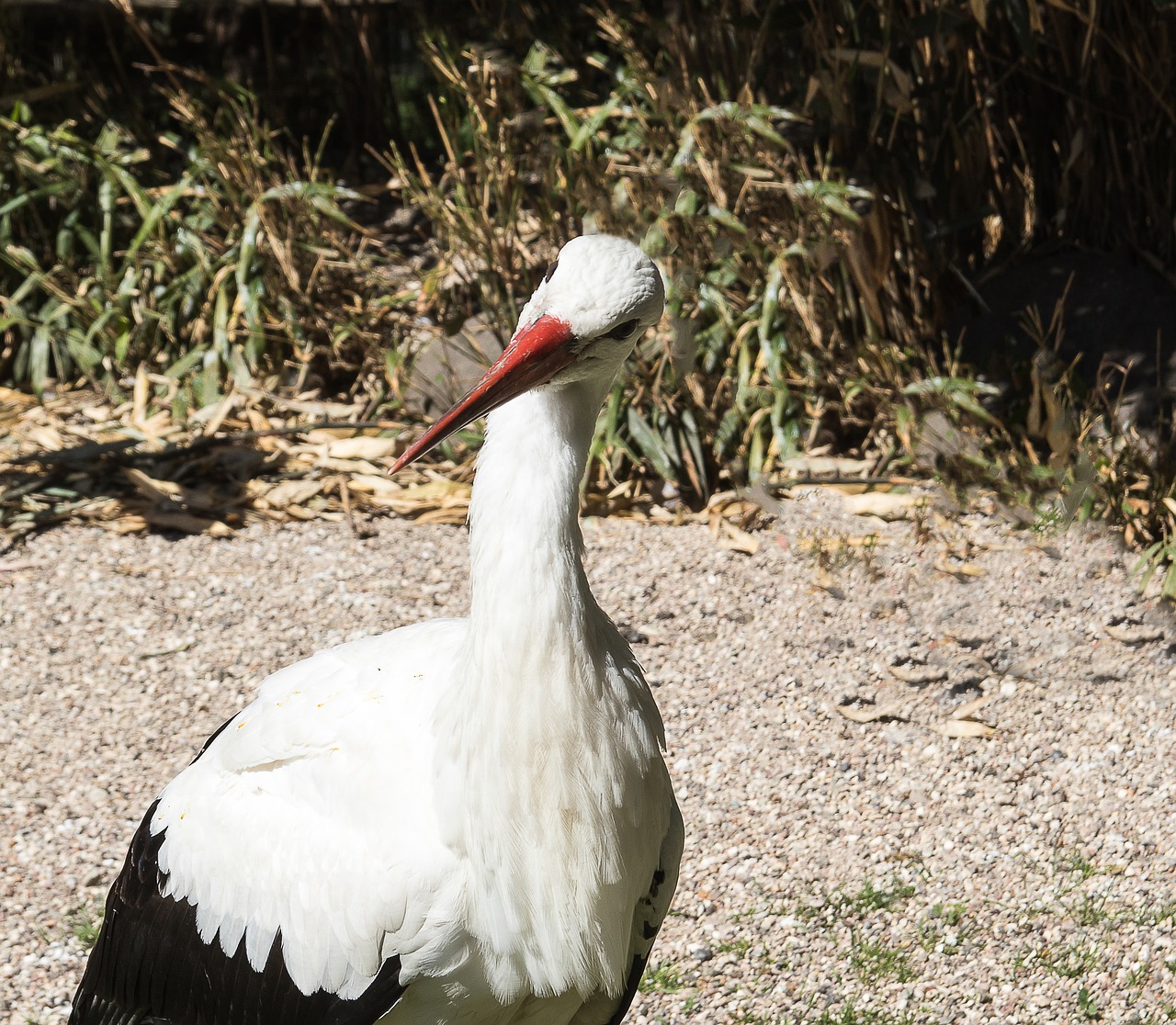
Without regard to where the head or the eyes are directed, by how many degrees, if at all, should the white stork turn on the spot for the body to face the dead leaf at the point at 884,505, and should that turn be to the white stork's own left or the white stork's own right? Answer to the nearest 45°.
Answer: approximately 90° to the white stork's own left

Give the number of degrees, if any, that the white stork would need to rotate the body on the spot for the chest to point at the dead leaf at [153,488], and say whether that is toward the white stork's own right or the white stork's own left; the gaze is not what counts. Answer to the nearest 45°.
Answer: approximately 135° to the white stork's own left

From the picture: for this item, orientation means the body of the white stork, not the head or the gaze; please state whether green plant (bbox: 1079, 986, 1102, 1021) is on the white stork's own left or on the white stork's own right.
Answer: on the white stork's own left

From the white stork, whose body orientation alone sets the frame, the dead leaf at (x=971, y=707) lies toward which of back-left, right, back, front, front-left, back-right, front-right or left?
left

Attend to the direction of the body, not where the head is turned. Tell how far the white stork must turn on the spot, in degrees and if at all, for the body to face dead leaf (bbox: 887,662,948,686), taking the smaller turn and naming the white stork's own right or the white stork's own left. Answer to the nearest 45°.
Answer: approximately 90° to the white stork's own left

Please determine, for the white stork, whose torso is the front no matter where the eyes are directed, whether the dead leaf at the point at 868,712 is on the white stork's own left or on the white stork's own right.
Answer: on the white stork's own left

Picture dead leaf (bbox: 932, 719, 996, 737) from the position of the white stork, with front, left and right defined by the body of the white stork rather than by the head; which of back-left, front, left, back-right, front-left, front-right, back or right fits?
left

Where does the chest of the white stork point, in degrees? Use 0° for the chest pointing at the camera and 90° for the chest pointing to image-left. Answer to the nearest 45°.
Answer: approximately 315°

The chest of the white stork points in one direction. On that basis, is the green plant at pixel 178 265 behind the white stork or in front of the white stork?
behind

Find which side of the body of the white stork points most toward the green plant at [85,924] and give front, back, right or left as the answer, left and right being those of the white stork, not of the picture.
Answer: back

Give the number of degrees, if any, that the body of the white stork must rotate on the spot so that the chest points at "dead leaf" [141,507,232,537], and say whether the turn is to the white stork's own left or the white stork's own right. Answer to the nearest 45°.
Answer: approximately 135° to the white stork's own left
